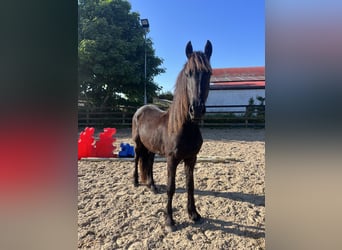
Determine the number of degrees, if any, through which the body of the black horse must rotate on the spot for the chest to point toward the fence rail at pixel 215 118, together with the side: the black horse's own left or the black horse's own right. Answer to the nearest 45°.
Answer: approximately 135° to the black horse's own left

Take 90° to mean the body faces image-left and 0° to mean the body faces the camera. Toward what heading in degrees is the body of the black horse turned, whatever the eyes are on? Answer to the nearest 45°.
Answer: approximately 315°

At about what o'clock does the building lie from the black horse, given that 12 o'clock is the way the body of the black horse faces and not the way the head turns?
The building is roughly at 8 o'clock from the black horse.

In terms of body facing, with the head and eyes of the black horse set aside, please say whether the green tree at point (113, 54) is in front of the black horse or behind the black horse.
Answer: behind
